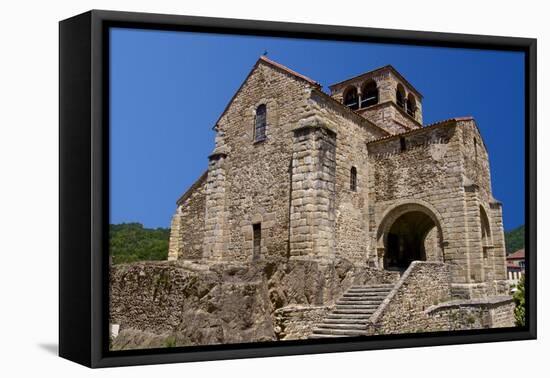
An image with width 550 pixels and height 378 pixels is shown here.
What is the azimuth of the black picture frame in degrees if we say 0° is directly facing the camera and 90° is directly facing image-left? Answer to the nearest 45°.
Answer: approximately 315°
